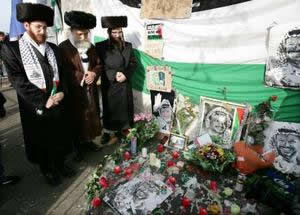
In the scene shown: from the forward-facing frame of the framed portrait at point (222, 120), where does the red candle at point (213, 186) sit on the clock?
The red candle is roughly at 12 o'clock from the framed portrait.

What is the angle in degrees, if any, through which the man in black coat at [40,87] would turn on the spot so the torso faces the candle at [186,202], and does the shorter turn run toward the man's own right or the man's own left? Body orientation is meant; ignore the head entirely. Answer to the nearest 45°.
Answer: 0° — they already face it

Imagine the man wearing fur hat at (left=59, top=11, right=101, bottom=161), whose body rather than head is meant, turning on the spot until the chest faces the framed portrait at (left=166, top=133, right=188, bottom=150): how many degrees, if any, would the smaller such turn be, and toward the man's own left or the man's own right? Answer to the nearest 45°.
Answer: approximately 45° to the man's own left

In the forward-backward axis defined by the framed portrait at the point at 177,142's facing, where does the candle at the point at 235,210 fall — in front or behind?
in front

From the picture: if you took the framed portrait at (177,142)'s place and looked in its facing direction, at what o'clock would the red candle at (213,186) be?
The red candle is roughly at 11 o'clock from the framed portrait.

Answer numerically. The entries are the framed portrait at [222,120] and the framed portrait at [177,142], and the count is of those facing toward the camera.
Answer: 2
